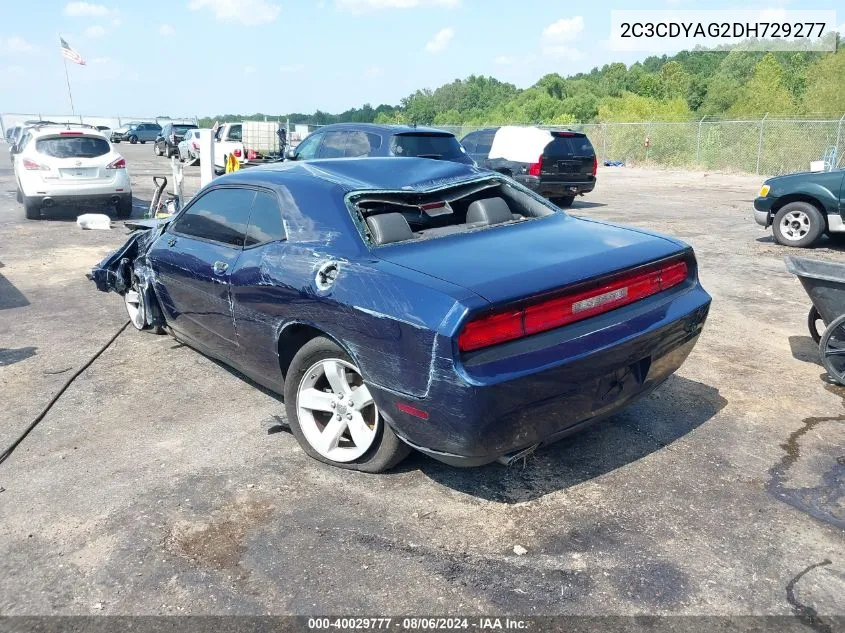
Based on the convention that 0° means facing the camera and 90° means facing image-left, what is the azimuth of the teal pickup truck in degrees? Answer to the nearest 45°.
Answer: approximately 90°

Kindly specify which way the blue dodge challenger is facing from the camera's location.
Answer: facing away from the viewer and to the left of the viewer

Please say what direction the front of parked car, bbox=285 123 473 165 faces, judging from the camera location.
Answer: facing away from the viewer and to the left of the viewer

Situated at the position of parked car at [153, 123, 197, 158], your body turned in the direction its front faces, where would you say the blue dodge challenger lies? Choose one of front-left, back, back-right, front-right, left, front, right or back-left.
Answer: back-left

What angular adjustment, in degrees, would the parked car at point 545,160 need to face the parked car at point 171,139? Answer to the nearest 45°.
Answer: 0° — it already faces it

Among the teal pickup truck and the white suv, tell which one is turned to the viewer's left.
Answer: the teal pickup truck

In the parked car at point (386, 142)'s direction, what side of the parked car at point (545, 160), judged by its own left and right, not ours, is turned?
left

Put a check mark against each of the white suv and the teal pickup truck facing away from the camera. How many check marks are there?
1

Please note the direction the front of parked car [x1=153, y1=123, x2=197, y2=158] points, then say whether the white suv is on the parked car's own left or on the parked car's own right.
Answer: on the parked car's own left

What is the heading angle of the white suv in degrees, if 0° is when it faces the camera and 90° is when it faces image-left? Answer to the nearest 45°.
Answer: approximately 180°

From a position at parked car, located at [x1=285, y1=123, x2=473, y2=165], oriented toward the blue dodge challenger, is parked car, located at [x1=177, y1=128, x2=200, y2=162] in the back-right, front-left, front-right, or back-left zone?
back-right

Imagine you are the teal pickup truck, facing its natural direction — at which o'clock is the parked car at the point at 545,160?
The parked car is roughly at 1 o'clock from the teal pickup truck.
